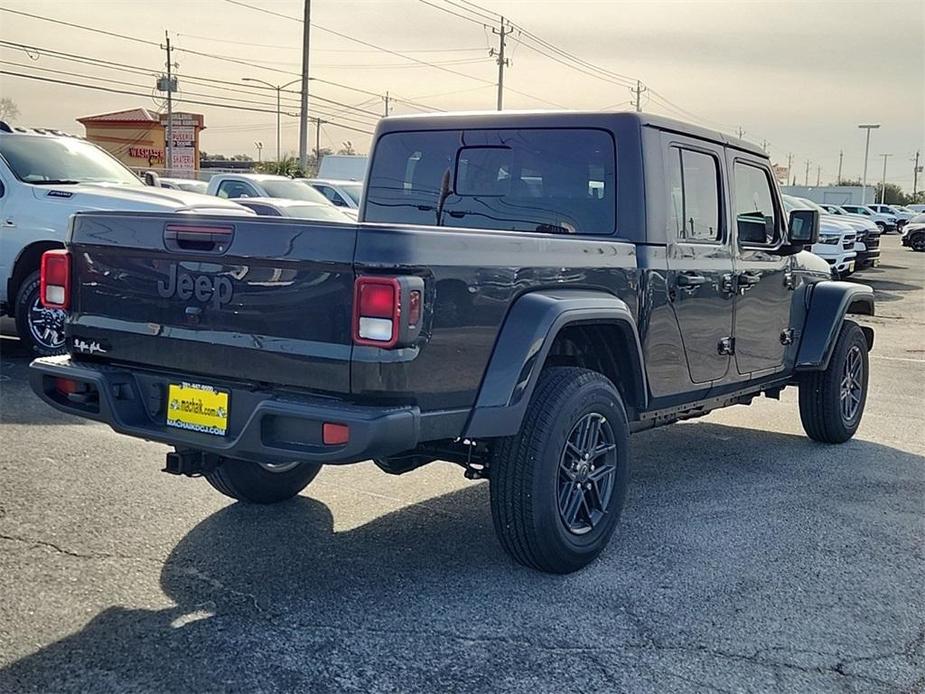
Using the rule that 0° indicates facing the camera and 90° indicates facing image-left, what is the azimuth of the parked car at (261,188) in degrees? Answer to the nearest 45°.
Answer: approximately 315°

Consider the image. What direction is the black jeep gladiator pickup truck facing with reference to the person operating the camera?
facing away from the viewer and to the right of the viewer

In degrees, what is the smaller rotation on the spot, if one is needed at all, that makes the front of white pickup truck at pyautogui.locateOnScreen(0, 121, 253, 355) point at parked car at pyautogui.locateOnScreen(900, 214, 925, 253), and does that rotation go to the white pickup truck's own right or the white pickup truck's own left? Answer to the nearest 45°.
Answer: approximately 90° to the white pickup truck's own left

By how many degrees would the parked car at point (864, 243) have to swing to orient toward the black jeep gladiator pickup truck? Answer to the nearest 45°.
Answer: approximately 45° to its right

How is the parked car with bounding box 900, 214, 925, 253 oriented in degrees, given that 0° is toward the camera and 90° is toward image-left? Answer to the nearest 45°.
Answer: approximately 45°
